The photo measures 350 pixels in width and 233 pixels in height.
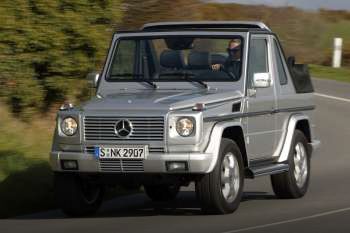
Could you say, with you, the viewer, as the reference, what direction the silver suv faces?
facing the viewer and to the left of the viewer
